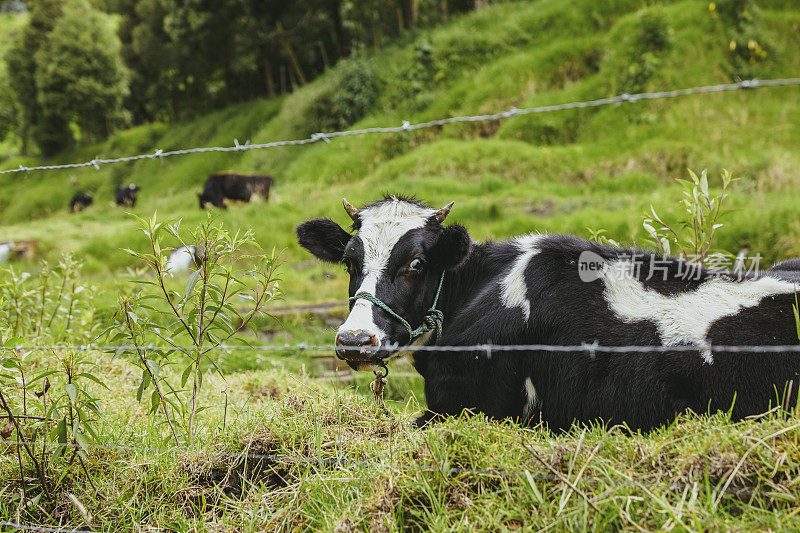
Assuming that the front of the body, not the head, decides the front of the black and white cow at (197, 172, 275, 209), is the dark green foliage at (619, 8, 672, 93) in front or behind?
behind

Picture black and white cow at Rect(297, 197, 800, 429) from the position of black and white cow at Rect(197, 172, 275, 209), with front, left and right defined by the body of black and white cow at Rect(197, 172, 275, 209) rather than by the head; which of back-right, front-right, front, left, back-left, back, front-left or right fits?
left

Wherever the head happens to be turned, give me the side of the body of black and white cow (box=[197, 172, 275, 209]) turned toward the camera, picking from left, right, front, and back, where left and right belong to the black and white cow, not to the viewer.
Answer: left

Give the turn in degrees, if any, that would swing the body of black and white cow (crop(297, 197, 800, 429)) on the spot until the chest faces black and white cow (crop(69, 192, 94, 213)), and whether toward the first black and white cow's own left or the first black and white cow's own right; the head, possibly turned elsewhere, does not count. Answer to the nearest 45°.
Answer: approximately 45° to the first black and white cow's own right

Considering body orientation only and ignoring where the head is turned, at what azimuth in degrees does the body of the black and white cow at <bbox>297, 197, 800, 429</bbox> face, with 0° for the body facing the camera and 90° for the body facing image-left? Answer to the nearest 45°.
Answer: approximately 90°

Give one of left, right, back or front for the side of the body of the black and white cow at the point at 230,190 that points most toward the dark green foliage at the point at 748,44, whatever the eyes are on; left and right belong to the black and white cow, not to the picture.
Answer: back

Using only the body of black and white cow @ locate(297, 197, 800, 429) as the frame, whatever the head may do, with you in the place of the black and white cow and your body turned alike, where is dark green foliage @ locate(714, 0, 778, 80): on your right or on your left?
on your right

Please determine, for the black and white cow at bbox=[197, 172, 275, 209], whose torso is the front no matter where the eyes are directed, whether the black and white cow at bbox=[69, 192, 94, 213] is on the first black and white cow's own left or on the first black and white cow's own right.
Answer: on the first black and white cow's own right

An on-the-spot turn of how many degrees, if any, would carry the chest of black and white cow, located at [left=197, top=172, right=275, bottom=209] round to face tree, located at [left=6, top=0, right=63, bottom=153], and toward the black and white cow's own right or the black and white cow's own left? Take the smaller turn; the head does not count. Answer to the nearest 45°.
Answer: approximately 90° to the black and white cow's own right

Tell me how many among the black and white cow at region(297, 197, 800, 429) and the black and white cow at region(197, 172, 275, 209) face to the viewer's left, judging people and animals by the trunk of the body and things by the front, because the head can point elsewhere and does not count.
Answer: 2

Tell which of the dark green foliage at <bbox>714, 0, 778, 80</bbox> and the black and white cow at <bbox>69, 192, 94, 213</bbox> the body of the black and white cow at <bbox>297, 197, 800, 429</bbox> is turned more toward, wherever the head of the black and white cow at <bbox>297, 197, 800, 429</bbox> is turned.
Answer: the black and white cow

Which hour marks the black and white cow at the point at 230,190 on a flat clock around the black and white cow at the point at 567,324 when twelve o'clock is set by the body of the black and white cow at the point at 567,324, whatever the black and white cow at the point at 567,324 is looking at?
the black and white cow at the point at 230,190 is roughly at 2 o'clock from the black and white cow at the point at 567,324.

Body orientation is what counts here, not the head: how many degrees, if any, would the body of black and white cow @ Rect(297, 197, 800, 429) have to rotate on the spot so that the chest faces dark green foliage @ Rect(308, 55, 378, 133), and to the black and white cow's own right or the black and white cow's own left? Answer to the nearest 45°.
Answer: approximately 90° to the black and white cow's own right
